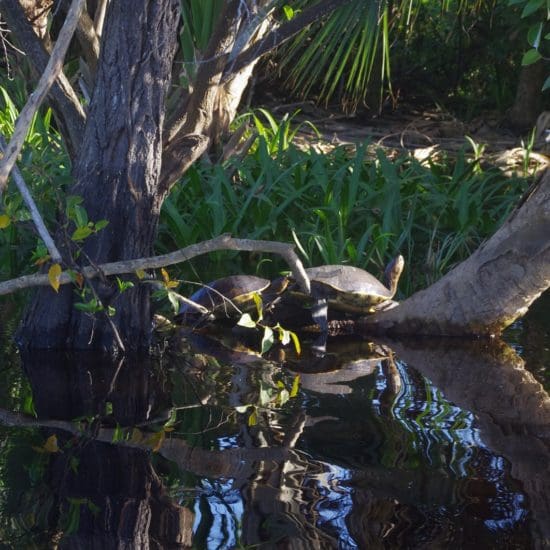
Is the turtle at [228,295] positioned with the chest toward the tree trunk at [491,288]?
yes

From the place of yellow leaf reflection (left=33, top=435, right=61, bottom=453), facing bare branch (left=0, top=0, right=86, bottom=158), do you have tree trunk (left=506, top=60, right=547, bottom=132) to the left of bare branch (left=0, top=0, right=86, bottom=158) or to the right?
right

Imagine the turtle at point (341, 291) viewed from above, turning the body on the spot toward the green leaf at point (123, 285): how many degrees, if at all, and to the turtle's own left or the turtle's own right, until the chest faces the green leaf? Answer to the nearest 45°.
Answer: approximately 135° to the turtle's own right

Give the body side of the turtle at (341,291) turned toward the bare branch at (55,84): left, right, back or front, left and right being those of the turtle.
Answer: back

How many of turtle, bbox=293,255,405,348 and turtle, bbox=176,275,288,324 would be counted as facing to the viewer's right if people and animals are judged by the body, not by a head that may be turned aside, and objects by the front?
2

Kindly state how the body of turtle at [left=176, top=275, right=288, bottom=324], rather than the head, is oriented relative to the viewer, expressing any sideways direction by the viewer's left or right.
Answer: facing to the right of the viewer

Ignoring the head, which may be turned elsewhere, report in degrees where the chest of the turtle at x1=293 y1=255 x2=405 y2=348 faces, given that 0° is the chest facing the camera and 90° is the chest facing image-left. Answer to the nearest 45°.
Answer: approximately 270°
